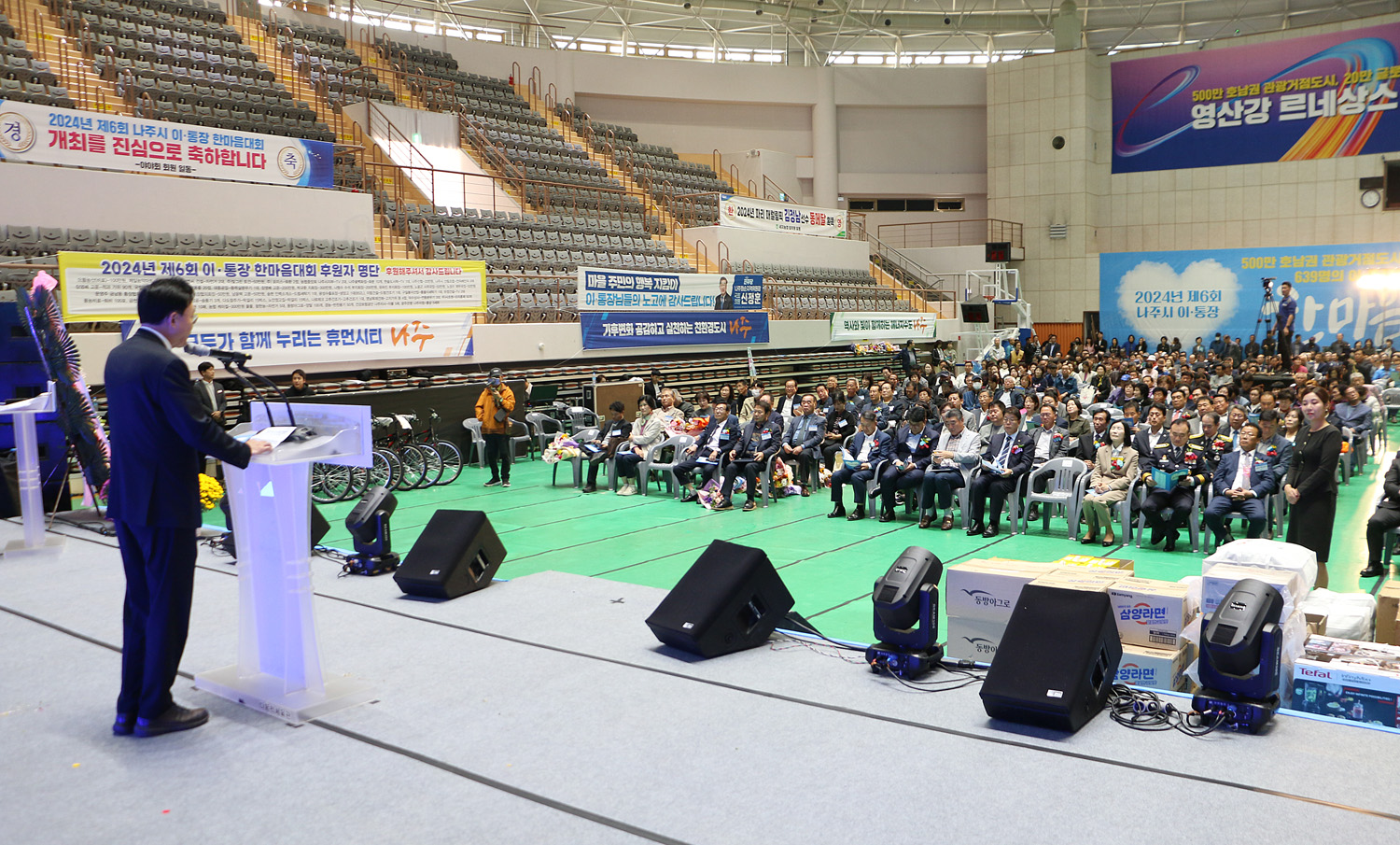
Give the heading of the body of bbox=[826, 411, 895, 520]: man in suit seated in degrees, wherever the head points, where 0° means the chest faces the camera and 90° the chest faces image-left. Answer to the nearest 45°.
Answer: approximately 45°

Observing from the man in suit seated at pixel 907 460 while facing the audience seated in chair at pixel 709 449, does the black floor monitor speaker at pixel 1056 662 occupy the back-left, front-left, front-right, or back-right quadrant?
back-left

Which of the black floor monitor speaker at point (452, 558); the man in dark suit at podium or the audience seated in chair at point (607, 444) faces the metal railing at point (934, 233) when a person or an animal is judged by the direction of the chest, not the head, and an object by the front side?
the man in dark suit at podium

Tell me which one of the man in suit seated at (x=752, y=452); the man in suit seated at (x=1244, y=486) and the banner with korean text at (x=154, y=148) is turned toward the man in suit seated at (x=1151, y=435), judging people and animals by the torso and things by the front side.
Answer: the banner with korean text

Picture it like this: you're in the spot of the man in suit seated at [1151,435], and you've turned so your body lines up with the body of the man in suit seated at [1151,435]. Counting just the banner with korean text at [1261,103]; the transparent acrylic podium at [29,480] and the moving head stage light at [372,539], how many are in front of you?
2

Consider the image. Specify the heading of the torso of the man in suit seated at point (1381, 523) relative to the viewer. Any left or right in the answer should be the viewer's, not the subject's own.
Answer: facing the viewer and to the left of the viewer

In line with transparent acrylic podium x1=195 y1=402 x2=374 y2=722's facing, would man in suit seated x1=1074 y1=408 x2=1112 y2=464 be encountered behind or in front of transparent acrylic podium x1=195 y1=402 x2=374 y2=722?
in front

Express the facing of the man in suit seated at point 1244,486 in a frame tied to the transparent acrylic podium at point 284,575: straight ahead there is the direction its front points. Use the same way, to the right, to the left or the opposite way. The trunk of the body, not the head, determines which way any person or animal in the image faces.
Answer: the opposite way

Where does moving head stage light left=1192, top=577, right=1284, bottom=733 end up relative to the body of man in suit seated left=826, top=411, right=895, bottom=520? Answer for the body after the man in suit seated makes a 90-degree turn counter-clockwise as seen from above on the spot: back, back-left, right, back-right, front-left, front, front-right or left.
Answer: front-right

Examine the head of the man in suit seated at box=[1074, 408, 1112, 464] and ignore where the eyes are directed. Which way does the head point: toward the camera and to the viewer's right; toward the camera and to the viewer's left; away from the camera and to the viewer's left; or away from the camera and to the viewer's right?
toward the camera and to the viewer's left

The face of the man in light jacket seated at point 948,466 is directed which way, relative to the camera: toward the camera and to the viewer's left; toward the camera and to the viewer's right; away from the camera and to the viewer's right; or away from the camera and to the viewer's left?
toward the camera and to the viewer's left

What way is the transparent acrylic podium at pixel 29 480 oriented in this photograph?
to the viewer's right

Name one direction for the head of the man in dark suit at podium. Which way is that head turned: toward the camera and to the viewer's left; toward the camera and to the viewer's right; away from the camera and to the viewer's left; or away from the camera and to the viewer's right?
away from the camera and to the viewer's right

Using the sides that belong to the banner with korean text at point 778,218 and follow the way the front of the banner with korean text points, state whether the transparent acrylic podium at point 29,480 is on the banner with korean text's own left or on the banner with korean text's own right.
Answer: on the banner with korean text's own right
